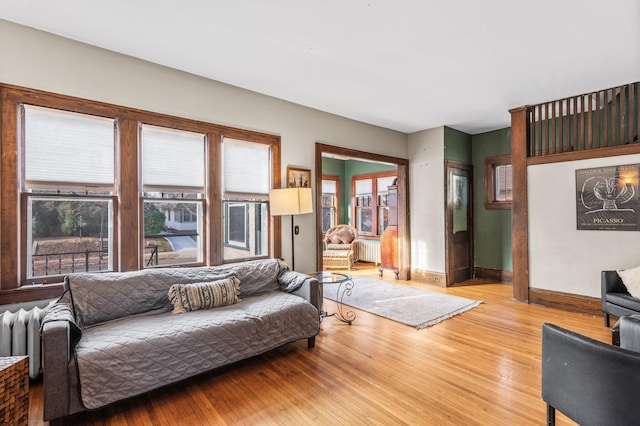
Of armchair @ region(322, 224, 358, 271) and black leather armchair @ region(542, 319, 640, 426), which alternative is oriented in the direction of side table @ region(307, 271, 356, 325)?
the armchair

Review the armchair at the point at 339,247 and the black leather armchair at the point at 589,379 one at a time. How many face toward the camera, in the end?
1

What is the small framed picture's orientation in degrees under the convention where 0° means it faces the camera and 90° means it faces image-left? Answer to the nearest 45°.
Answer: approximately 315°

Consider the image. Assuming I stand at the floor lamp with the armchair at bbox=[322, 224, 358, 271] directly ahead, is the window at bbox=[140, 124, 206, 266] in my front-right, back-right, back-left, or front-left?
back-left

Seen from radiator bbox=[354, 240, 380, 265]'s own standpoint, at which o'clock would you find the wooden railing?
The wooden railing is roughly at 9 o'clock from the radiator.

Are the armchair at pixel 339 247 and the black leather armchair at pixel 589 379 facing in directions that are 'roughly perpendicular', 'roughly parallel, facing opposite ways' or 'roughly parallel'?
roughly perpendicular

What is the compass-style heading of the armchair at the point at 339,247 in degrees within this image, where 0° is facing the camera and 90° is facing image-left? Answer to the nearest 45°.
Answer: approximately 0°

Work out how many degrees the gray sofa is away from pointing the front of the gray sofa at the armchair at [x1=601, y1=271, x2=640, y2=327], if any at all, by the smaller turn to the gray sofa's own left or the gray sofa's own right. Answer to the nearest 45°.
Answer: approximately 45° to the gray sofa's own left
